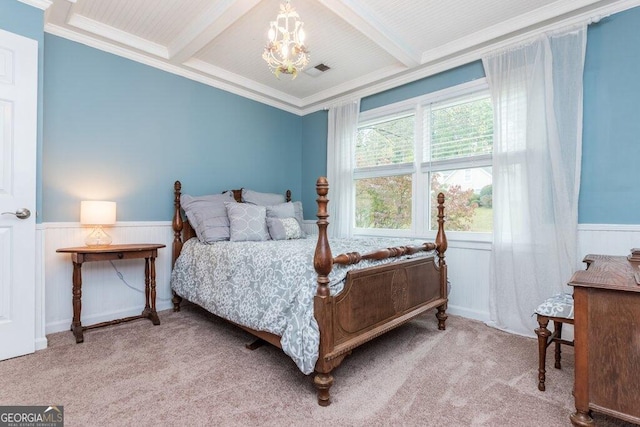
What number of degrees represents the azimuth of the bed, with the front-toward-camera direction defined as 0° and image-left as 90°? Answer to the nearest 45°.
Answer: approximately 315°

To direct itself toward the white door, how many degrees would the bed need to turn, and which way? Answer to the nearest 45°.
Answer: approximately 135° to its right

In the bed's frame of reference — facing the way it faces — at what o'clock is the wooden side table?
The wooden side table is roughly at 5 o'clock from the bed.

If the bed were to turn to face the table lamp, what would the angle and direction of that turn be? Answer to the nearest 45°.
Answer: approximately 135° to its right

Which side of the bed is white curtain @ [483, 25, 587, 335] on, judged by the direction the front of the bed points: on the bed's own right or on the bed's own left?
on the bed's own left

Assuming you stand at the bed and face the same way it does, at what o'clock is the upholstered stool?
The upholstered stool is roughly at 11 o'clock from the bed.

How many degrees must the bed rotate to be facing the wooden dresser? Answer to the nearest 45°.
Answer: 0° — it already faces it

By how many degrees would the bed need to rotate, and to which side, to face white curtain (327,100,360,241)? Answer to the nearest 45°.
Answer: approximately 135° to its left
